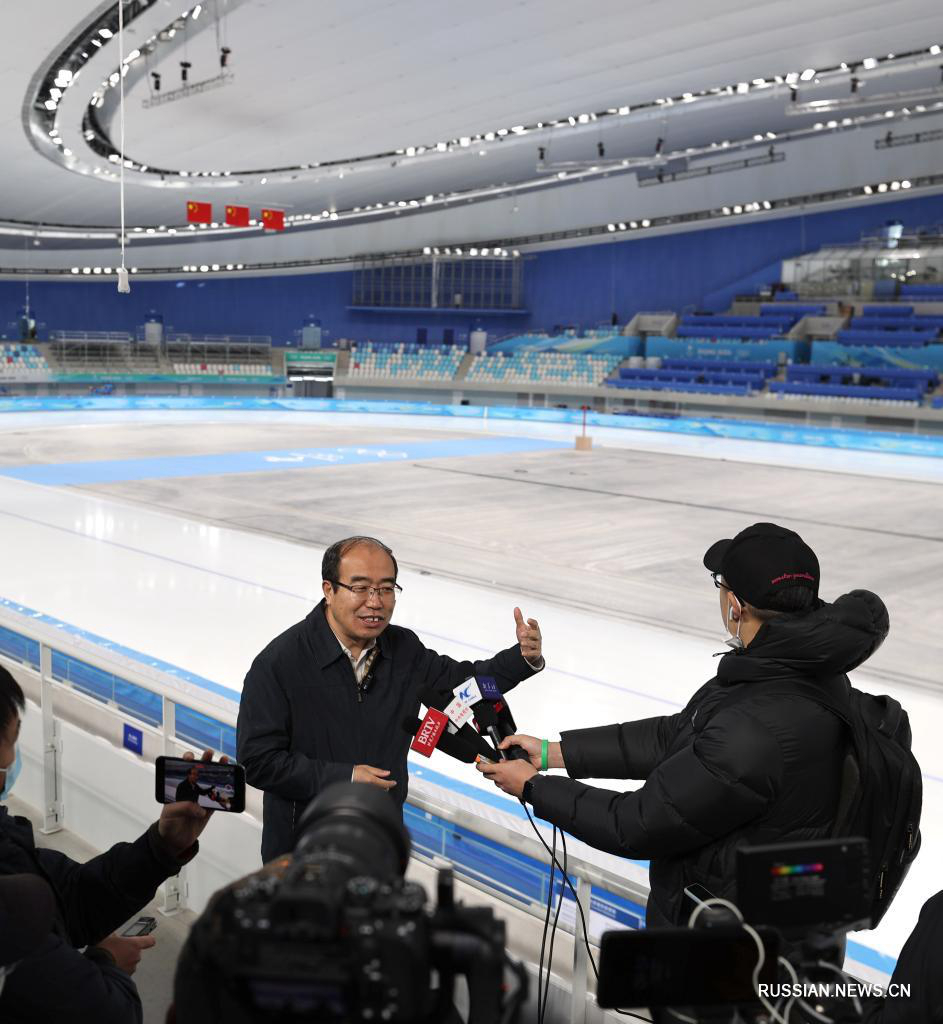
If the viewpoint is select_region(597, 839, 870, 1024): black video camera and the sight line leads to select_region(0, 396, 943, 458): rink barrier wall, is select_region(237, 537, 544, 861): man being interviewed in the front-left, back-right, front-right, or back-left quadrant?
front-left

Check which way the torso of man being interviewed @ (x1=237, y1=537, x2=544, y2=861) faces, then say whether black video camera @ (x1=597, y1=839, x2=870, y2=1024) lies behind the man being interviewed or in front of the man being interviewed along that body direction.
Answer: in front

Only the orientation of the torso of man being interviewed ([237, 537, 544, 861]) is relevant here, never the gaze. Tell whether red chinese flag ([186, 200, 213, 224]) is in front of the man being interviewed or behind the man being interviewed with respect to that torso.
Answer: behind

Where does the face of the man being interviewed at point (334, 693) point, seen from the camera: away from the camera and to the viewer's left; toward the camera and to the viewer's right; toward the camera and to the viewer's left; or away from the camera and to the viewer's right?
toward the camera and to the viewer's right

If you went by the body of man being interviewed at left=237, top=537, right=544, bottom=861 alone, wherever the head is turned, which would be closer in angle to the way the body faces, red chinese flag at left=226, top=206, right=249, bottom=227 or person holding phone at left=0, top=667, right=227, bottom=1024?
the person holding phone

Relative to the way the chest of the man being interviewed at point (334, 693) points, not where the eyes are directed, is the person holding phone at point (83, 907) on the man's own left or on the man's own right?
on the man's own right

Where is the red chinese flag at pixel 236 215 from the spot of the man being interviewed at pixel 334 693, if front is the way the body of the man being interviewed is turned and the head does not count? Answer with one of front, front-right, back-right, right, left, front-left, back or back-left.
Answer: back-left

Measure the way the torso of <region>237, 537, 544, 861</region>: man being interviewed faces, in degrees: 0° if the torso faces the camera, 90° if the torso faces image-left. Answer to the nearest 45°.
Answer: approximately 315°

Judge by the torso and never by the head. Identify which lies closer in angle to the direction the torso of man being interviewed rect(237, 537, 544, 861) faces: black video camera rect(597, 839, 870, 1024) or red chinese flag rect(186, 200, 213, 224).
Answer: the black video camera

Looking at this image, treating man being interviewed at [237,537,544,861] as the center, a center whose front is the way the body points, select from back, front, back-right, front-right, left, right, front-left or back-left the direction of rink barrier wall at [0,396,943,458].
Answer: back-left
